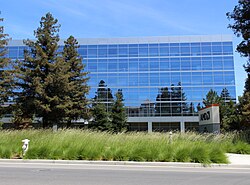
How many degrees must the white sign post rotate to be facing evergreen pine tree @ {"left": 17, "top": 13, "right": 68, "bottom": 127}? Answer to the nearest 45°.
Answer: approximately 45° to its right

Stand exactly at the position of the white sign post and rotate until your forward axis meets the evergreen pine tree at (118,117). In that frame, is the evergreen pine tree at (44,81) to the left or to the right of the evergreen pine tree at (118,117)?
left

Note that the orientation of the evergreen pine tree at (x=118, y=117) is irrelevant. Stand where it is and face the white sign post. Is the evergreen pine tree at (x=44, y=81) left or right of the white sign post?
right

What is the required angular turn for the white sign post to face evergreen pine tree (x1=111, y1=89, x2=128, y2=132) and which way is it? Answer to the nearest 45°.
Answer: approximately 90° to its right

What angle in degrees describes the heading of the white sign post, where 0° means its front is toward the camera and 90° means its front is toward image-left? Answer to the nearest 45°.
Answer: approximately 45°
